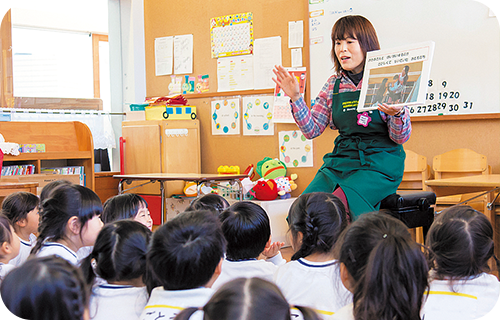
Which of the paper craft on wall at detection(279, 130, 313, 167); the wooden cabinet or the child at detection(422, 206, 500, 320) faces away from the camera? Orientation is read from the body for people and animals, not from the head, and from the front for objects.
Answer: the child

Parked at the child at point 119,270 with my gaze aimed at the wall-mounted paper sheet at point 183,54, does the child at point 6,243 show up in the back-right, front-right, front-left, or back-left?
front-left

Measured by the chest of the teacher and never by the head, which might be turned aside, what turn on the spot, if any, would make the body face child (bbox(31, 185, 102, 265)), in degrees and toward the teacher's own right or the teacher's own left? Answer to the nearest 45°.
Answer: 0° — they already face them

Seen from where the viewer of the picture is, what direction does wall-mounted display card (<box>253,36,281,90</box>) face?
facing the viewer

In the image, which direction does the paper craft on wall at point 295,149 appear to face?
toward the camera

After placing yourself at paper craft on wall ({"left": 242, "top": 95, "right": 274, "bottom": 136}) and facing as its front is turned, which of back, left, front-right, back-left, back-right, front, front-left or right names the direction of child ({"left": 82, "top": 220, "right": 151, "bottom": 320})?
front

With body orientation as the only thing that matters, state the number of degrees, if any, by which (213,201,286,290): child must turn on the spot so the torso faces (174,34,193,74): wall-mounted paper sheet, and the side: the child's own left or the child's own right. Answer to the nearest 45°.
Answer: approximately 45° to the child's own left

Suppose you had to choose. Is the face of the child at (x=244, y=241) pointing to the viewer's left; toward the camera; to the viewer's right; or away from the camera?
away from the camera

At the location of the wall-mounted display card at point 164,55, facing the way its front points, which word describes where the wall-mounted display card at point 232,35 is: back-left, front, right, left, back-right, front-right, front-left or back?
front-left

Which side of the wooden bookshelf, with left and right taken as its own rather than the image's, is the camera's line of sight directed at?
front

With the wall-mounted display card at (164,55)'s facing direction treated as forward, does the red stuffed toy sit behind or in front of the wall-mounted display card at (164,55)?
in front

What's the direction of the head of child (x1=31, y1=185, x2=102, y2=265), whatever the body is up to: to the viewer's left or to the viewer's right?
to the viewer's right

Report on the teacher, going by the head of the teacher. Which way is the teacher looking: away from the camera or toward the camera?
toward the camera

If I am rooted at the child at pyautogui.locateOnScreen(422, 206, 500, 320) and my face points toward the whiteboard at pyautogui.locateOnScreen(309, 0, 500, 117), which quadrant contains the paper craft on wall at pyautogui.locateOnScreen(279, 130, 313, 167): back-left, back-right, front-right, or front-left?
front-left

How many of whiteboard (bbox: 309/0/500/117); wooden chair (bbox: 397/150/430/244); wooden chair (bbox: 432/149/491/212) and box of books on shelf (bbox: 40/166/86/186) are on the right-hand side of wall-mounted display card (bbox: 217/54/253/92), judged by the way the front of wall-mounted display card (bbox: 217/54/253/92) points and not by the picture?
1

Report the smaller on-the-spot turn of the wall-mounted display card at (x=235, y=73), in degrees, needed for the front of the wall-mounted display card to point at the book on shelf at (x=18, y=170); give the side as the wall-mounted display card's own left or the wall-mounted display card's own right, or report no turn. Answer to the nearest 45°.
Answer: approximately 90° to the wall-mounted display card's own right
